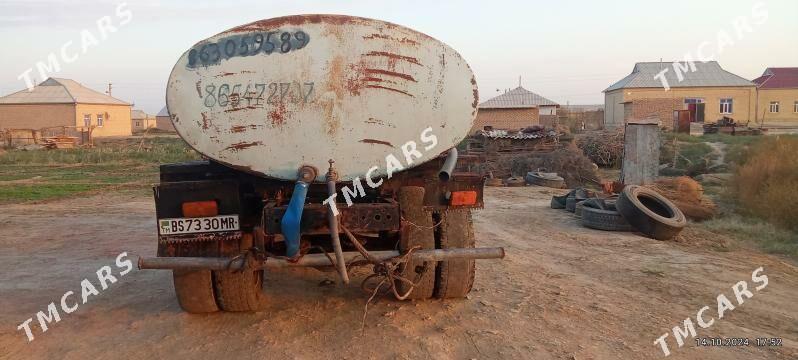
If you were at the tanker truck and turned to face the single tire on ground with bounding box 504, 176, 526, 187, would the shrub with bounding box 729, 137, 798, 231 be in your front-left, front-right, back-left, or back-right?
front-right

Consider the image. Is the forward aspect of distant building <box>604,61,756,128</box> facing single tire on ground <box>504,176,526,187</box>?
yes

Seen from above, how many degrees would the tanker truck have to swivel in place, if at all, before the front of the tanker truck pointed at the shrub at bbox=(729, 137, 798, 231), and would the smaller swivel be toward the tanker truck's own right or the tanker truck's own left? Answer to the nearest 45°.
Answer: approximately 45° to the tanker truck's own right

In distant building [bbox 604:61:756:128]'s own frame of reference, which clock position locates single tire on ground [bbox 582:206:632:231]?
The single tire on ground is roughly at 12 o'clock from the distant building.

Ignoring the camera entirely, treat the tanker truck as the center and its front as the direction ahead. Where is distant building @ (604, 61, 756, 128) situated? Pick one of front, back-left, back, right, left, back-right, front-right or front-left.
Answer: front-right

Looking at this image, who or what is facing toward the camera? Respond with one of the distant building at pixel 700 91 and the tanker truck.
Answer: the distant building

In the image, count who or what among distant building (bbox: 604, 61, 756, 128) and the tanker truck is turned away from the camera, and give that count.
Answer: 1

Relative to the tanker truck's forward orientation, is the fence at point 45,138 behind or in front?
in front

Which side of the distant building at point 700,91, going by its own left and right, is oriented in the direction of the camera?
front

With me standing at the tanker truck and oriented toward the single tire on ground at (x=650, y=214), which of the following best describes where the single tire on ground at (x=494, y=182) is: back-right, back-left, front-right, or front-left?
front-left

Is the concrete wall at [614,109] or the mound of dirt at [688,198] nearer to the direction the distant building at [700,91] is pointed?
the mound of dirt

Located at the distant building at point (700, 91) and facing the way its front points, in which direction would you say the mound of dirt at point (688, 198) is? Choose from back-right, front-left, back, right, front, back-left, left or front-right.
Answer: front

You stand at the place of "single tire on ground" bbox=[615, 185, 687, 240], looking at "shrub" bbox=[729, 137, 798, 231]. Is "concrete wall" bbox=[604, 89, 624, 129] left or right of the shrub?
left

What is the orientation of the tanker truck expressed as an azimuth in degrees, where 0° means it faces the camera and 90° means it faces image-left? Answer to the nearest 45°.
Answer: approximately 180°
